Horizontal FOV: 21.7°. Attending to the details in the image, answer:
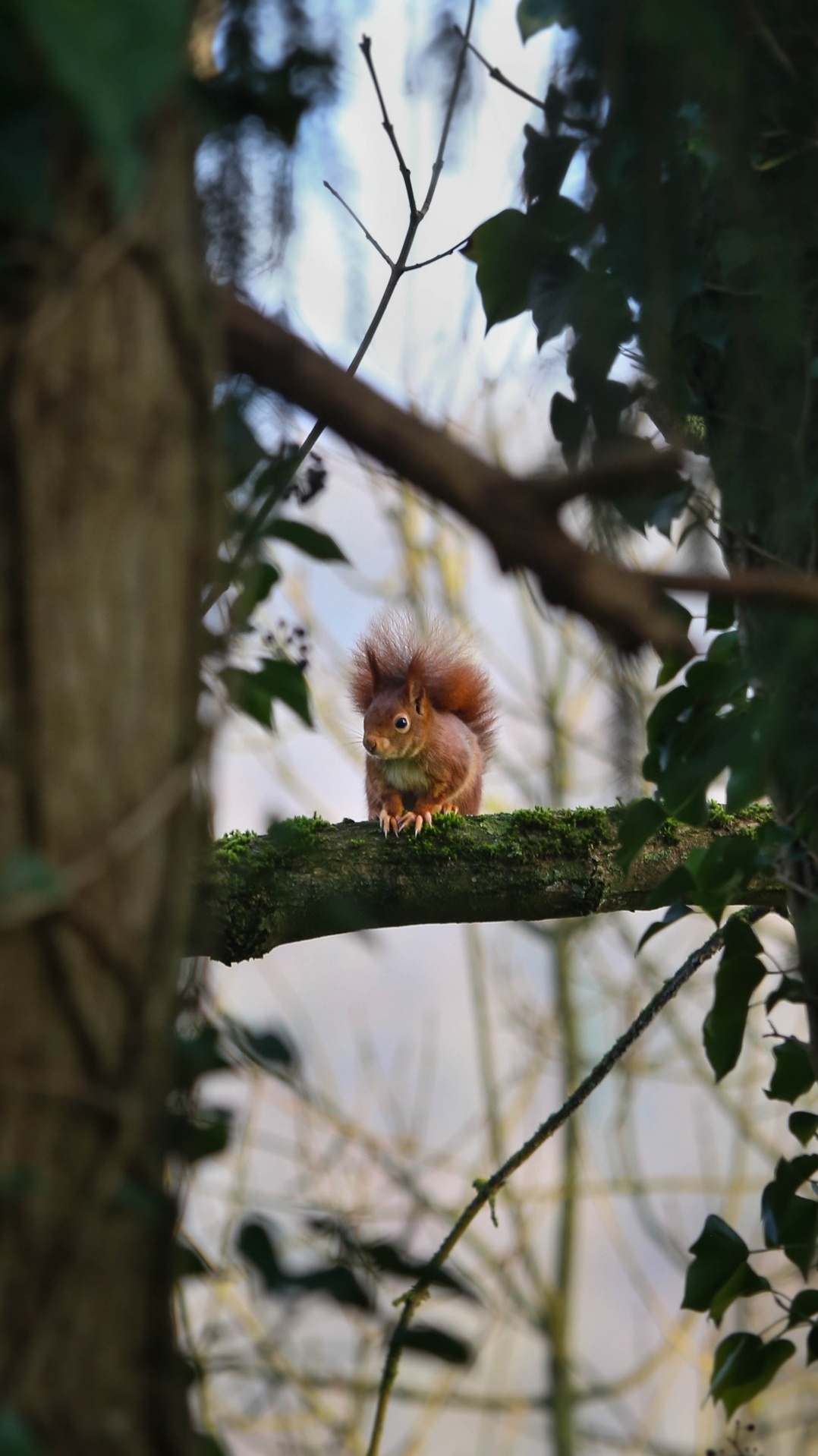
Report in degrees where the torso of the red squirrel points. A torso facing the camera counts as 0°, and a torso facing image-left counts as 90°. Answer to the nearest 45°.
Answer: approximately 45°

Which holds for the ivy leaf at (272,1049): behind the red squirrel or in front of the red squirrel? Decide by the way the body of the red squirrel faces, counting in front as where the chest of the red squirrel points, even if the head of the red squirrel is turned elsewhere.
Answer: in front

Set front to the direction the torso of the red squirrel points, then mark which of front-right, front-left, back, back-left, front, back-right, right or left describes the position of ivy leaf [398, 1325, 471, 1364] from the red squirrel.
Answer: front-left

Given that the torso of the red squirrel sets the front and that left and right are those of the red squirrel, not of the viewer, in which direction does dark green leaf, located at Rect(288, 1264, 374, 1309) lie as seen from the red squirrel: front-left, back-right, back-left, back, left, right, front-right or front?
front-left

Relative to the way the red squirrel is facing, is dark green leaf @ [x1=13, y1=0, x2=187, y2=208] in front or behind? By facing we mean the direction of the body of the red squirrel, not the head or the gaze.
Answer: in front

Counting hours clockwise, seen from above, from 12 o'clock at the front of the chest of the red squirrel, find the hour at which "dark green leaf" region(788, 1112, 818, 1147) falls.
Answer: The dark green leaf is roughly at 10 o'clock from the red squirrel.

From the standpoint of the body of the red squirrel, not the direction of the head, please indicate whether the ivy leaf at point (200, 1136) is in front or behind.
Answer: in front

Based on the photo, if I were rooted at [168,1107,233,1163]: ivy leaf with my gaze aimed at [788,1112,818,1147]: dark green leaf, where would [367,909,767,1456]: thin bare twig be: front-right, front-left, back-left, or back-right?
front-left
